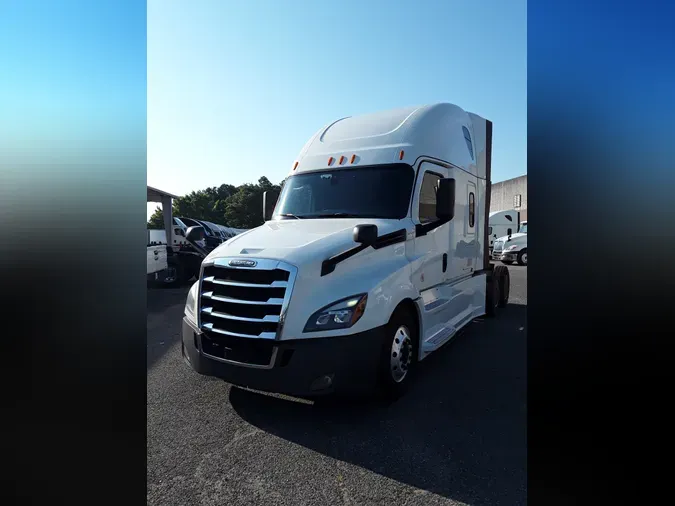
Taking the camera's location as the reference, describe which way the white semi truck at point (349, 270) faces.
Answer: facing the viewer and to the left of the viewer

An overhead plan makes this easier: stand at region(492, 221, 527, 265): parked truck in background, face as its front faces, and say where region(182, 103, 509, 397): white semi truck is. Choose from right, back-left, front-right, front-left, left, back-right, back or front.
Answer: front-left

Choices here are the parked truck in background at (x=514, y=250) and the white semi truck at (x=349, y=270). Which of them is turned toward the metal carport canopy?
the parked truck in background

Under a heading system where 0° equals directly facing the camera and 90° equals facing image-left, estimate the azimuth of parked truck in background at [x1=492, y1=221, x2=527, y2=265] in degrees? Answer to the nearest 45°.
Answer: approximately 45°

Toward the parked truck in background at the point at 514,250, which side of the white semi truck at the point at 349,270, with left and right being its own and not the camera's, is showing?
back

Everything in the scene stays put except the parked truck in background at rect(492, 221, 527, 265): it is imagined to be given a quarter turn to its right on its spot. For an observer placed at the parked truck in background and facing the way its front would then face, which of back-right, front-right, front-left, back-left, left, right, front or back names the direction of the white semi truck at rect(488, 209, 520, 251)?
front-right

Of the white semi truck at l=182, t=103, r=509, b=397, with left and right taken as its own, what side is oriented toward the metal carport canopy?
right

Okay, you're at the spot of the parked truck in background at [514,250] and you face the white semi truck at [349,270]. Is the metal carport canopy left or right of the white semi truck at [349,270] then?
right

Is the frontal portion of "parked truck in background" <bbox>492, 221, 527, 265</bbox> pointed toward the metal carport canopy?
yes

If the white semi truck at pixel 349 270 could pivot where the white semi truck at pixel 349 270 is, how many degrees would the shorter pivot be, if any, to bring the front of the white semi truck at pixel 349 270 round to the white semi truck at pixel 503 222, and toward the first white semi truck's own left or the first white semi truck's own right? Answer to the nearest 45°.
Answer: approximately 180°

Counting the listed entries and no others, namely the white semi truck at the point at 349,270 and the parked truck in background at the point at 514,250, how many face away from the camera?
0
